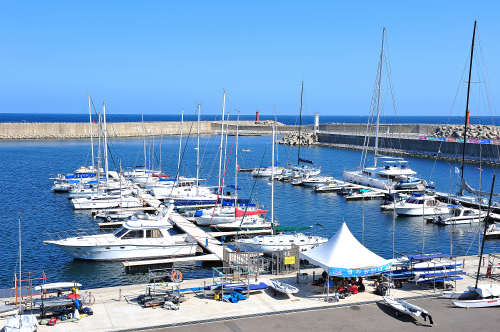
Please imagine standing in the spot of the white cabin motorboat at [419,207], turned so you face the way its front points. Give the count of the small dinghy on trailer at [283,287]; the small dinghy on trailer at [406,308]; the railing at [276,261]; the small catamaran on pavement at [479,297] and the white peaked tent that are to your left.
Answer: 5

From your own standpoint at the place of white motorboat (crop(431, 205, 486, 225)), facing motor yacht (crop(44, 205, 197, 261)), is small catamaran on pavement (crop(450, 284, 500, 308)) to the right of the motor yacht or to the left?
left

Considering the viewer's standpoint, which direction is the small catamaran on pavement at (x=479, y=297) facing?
facing to the left of the viewer

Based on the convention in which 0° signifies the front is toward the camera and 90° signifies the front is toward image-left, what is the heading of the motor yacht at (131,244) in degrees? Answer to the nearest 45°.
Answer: approximately 90°

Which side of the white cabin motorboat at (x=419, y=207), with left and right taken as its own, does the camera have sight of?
left

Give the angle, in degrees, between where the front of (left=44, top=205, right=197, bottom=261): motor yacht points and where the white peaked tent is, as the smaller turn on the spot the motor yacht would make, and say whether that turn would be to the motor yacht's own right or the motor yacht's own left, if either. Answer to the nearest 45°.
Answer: approximately 135° to the motor yacht's own left

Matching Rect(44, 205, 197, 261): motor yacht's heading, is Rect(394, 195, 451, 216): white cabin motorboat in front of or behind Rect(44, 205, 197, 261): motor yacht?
behind

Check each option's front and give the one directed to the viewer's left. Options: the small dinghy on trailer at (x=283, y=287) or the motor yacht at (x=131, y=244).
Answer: the motor yacht

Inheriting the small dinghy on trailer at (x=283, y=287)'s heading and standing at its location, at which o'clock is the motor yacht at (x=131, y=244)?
The motor yacht is roughly at 6 o'clock from the small dinghy on trailer.
